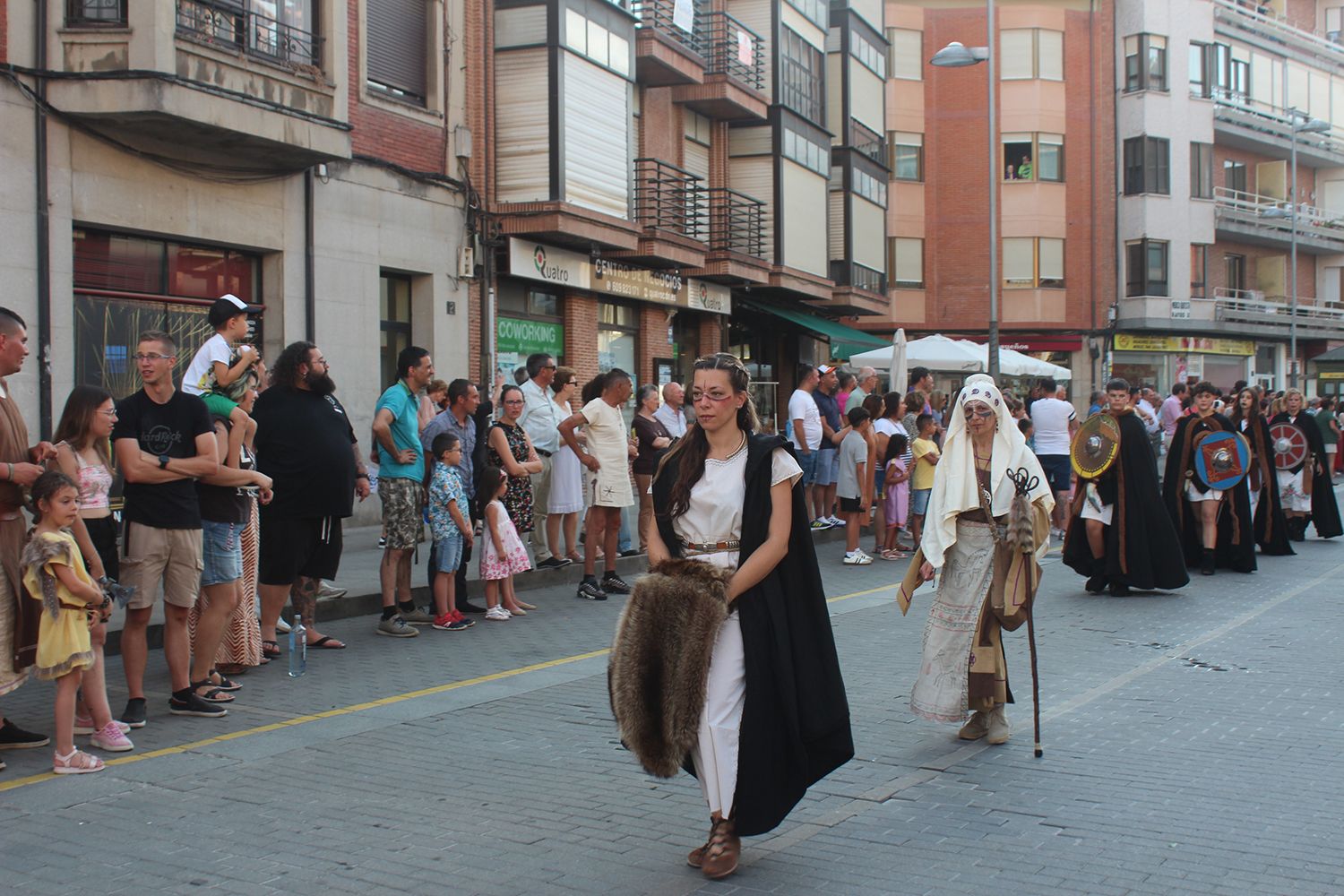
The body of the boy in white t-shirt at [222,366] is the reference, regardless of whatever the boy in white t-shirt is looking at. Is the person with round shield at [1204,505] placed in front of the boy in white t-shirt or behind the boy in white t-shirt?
in front

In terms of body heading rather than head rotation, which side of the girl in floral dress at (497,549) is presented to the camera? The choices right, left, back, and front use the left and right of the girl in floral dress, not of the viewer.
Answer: right

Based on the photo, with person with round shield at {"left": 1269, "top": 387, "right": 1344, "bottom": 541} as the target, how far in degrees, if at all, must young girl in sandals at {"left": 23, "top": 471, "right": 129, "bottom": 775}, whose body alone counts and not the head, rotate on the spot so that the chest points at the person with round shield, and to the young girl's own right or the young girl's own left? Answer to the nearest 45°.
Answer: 0° — they already face them

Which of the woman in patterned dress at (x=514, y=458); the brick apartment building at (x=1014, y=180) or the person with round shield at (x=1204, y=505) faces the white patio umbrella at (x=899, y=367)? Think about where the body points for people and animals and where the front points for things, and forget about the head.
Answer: the brick apartment building

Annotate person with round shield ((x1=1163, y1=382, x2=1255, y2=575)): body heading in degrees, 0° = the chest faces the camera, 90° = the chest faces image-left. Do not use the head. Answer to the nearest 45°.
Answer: approximately 0°

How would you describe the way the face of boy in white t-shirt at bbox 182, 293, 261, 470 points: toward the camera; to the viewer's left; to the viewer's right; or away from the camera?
to the viewer's right

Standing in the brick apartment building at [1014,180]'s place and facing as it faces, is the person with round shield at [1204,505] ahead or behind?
ahead

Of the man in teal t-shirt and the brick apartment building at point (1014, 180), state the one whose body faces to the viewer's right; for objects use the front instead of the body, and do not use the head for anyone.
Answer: the man in teal t-shirt

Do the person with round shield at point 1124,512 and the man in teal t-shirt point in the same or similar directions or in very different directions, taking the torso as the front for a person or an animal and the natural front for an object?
very different directions

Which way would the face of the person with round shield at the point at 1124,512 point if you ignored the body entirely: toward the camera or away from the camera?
toward the camera

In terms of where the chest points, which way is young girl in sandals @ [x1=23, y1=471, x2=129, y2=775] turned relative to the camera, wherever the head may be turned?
to the viewer's right

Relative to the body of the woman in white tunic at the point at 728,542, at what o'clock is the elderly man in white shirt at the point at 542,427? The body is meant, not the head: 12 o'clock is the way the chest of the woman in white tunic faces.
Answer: The elderly man in white shirt is roughly at 4 o'clock from the woman in white tunic.

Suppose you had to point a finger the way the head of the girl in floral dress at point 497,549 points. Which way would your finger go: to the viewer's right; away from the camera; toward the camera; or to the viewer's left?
to the viewer's right

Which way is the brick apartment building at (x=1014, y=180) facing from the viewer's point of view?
toward the camera

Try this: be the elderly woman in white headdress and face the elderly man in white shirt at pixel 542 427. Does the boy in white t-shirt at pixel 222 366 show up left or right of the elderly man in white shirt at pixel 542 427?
left
